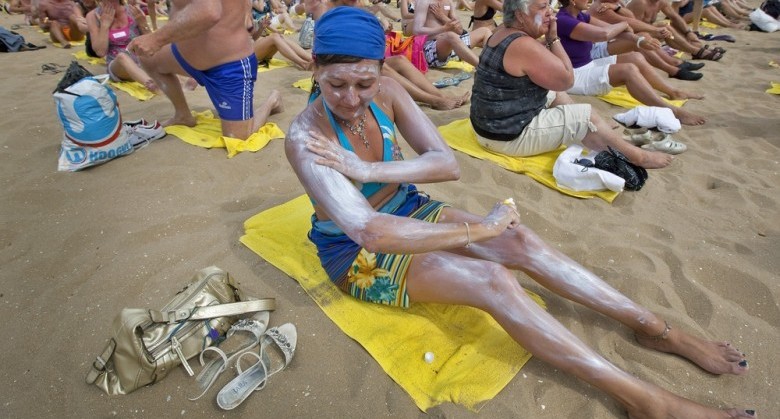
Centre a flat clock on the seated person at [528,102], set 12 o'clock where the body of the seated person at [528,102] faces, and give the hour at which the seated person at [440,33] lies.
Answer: the seated person at [440,33] is roughly at 8 o'clock from the seated person at [528,102].

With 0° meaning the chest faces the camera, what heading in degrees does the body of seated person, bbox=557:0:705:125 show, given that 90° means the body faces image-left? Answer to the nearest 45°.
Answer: approximately 270°

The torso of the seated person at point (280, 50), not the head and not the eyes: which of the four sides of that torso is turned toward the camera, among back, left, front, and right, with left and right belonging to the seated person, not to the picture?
right

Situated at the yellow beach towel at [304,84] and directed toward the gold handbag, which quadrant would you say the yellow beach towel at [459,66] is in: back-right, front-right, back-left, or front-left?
back-left

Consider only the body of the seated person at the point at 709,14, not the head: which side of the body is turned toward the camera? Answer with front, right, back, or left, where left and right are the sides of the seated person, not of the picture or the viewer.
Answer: right

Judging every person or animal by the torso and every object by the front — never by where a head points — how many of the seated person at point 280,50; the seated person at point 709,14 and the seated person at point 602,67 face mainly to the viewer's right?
3

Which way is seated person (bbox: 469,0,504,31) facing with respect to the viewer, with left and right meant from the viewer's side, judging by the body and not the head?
facing to the right of the viewer
